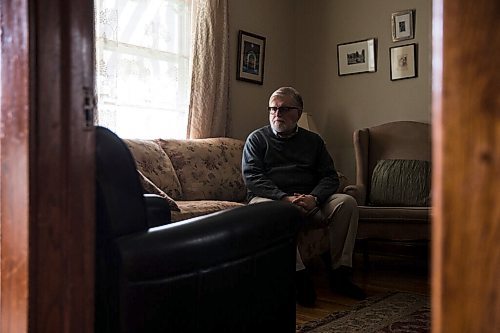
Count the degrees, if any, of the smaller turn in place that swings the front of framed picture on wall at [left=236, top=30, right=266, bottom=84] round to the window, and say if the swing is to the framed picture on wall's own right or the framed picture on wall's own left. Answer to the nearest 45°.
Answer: approximately 90° to the framed picture on wall's own right

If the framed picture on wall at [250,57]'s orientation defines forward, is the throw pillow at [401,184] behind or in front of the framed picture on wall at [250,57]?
in front

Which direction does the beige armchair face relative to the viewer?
toward the camera

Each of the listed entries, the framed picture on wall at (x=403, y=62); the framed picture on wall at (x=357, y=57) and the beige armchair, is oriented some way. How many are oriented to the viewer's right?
0

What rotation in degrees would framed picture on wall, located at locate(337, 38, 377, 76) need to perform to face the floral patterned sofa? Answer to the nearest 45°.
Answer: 0° — it already faces it

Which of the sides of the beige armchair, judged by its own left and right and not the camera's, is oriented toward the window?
right

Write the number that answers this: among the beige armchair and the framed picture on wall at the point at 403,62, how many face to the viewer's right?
0

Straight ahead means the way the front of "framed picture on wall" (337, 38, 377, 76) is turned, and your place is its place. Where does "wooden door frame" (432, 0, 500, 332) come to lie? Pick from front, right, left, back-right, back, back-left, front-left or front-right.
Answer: front-left

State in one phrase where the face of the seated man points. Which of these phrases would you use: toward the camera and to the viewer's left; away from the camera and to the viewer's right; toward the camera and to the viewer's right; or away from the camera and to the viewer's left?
toward the camera and to the viewer's left

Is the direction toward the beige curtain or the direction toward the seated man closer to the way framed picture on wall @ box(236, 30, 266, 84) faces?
the seated man

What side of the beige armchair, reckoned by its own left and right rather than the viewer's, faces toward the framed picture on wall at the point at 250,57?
right

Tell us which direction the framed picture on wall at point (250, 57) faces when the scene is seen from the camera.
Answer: facing the viewer and to the right of the viewer

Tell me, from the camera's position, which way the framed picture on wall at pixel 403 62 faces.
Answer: facing the viewer and to the left of the viewer

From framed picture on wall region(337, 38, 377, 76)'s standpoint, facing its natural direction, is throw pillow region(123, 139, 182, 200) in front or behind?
in front
